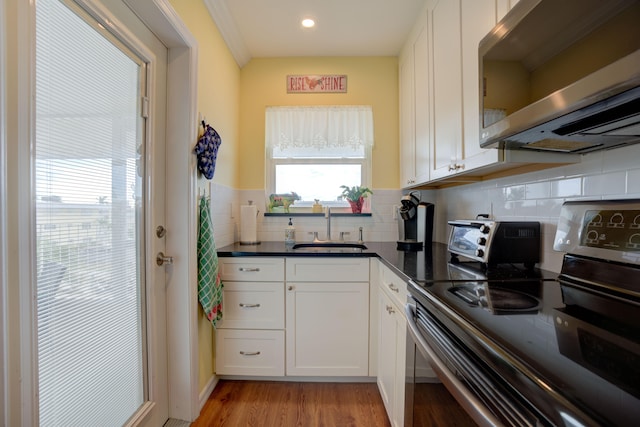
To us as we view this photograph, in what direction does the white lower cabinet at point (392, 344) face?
facing to the left of the viewer

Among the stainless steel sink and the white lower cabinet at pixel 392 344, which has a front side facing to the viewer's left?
the white lower cabinet

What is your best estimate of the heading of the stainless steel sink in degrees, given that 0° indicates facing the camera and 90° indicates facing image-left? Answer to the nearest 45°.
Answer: approximately 0°

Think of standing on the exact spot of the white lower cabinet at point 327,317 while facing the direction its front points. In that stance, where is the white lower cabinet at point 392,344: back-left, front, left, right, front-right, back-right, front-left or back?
front-left

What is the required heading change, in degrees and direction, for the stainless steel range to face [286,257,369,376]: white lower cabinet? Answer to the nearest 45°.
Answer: approximately 90° to its right

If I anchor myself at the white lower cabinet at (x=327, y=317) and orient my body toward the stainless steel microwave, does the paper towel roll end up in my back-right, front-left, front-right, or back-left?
back-right

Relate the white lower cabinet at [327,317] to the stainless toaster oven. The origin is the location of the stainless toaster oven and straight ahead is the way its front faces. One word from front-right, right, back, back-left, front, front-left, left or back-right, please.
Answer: front-right

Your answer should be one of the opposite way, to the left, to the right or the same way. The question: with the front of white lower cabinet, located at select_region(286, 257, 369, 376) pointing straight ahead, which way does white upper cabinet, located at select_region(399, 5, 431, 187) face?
to the right
